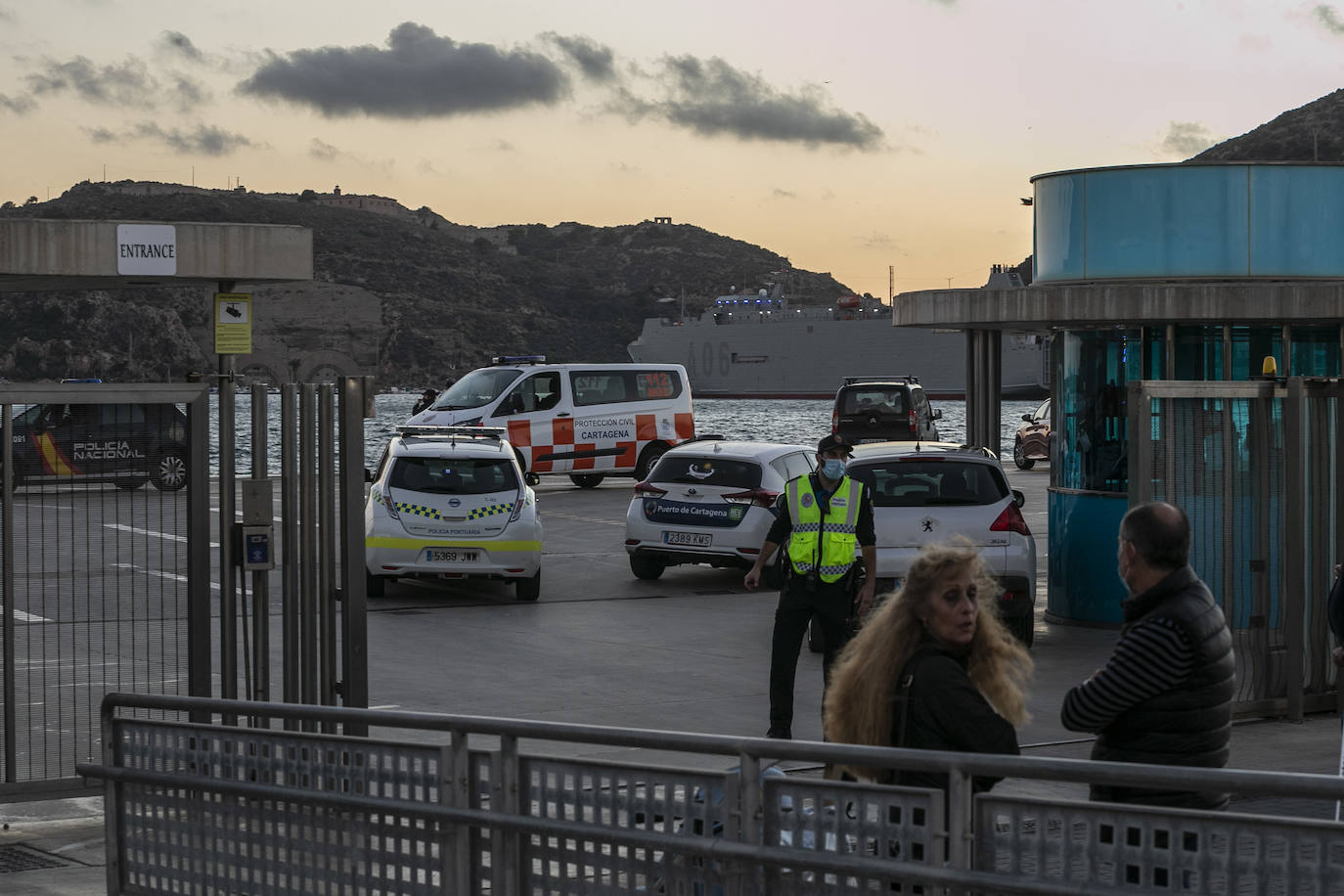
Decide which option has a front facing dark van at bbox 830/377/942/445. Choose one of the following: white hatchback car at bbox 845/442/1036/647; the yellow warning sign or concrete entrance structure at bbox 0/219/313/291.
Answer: the white hatchback car

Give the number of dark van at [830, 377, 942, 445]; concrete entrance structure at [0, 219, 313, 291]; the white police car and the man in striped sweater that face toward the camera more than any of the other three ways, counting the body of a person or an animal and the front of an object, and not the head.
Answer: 1

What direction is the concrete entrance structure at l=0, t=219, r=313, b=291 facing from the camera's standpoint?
toward the camera

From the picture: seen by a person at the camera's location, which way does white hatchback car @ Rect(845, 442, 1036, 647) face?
facing away from the viewer

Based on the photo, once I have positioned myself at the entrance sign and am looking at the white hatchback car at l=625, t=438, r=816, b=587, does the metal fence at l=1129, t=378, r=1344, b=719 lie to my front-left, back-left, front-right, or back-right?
front-right

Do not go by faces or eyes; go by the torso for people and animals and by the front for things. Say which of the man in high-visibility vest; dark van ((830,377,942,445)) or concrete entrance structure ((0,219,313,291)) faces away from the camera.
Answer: the dark van

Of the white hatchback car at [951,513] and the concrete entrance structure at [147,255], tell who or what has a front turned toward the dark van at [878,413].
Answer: the white hatchback car

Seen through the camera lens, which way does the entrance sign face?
facing the viewer

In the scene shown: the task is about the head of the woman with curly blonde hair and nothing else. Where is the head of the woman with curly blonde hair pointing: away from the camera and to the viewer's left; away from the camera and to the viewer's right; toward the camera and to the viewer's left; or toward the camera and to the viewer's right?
toward the camera and to the viewer's right

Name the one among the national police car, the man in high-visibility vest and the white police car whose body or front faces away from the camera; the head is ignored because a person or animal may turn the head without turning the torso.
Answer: the white police car

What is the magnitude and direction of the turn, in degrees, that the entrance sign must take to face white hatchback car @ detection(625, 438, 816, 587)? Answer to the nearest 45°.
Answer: approximately 135° to its left

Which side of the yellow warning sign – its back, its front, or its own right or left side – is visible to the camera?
front

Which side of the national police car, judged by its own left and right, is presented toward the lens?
left

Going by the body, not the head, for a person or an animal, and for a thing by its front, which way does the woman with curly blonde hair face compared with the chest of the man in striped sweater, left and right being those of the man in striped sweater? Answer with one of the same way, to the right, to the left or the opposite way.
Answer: the opposite way

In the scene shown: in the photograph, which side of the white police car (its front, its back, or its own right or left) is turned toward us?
back

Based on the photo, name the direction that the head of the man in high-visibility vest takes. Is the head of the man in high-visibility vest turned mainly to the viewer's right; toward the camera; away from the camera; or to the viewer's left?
toward the camera

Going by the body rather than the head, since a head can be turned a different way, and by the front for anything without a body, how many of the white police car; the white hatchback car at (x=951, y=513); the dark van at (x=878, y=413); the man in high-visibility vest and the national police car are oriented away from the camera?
3

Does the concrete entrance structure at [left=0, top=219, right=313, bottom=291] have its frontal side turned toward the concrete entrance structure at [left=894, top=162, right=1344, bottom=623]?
no

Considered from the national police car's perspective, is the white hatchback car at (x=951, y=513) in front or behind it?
behind

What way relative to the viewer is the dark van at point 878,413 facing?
away from the camera
